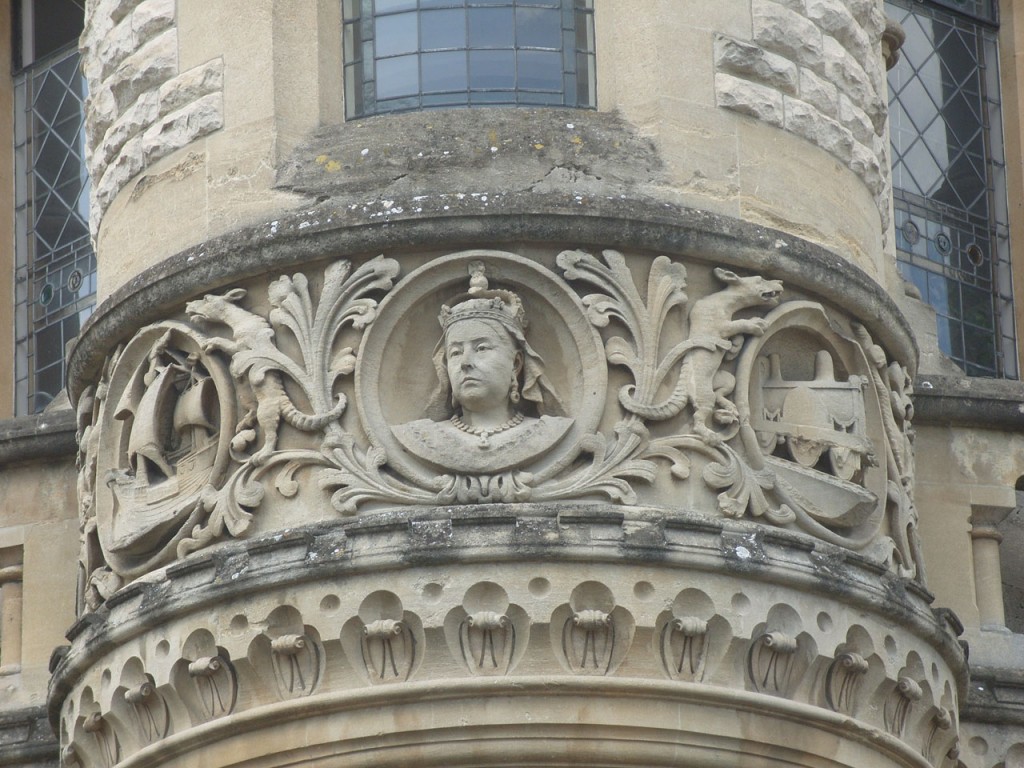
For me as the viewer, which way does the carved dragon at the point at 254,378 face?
facing to the left of the viewer

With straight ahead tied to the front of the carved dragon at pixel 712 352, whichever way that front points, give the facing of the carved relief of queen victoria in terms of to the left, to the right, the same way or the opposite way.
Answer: to the right

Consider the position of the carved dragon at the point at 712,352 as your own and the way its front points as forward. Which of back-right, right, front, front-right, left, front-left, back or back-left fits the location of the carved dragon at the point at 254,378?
back

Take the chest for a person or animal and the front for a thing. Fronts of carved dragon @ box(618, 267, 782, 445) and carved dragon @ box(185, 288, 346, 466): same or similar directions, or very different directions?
very different directions

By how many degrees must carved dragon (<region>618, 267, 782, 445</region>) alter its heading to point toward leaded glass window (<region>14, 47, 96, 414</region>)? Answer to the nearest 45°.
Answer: approximately 135° to its left

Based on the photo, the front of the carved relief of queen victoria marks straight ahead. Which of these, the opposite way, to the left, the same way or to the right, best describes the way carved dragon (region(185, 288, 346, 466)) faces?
to the right

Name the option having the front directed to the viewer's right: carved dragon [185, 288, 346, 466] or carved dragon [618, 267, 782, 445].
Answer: carved dragon [618, 267, 782, 445]

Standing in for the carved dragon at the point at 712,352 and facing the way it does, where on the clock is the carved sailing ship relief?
The carved sailing ship relief is roughly at 6 o'clock from the carved dragon.

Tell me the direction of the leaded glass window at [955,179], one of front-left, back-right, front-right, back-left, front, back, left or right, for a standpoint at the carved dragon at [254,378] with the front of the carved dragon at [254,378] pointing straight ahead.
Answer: back-right

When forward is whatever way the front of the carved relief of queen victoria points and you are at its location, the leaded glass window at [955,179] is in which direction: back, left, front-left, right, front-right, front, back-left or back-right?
back-left

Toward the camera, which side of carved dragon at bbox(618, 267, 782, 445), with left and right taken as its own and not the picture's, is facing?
right
